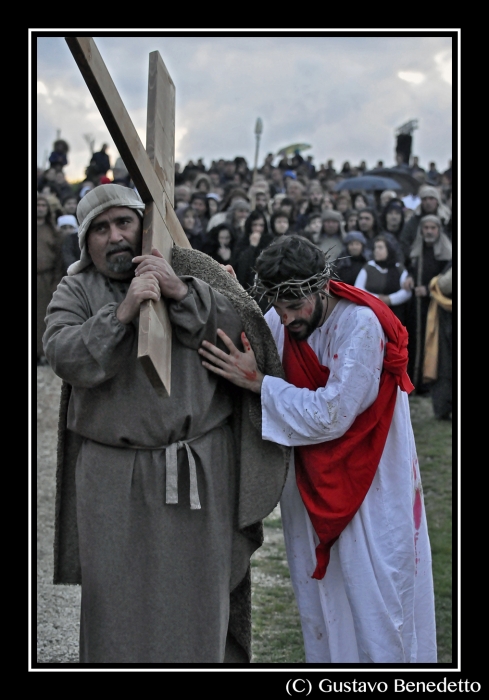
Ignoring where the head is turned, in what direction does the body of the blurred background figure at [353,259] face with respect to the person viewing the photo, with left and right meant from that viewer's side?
facing the viewer

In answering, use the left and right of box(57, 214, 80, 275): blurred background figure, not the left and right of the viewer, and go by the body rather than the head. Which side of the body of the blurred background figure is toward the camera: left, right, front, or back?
front

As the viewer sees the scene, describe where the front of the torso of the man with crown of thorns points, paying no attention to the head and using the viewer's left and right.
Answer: facing the viewer and to the left of the viewer

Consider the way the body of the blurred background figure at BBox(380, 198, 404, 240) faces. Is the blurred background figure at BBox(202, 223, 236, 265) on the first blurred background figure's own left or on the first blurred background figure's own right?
on the first blurred background figure's own right

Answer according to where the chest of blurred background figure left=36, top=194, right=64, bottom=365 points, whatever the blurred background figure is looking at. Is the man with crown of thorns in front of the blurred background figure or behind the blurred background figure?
in front

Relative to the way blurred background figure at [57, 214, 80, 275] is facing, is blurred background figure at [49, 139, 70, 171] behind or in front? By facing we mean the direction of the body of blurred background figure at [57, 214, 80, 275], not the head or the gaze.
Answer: behind

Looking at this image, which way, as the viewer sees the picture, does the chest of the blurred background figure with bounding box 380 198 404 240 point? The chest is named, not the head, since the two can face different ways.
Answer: toward the camera

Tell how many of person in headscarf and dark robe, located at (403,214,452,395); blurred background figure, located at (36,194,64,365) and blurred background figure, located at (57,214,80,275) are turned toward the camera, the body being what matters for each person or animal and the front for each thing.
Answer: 3

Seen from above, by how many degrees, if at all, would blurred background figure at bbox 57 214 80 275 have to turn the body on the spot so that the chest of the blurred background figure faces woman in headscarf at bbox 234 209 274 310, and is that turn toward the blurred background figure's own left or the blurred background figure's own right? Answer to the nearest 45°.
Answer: approximately 45° to the blurred background figure's own left

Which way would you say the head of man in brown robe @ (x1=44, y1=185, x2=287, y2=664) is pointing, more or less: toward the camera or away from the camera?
toward the camera

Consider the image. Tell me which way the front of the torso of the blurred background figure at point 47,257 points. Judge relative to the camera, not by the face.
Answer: toward the camera

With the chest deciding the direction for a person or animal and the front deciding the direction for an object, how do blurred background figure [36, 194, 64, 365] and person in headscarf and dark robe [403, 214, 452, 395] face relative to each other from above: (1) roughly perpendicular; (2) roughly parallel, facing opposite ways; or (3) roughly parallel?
roughly parallel

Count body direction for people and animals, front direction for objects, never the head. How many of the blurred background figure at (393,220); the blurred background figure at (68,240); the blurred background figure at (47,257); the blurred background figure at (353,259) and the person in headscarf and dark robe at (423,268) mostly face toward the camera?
5

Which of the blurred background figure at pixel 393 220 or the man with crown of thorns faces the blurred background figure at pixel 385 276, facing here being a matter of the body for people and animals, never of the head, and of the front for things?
the blurred background figure at pixel 393 220

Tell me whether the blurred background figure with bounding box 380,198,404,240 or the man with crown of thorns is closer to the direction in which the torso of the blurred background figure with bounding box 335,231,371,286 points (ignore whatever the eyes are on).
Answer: the man with crown of thorns

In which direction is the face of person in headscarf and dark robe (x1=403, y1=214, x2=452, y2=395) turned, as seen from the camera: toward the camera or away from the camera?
toward the camera

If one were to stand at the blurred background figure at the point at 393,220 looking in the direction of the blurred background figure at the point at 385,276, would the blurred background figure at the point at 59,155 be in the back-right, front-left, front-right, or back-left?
back-right

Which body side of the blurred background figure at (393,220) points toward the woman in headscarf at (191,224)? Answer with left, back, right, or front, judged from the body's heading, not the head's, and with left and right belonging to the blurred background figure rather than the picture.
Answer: right

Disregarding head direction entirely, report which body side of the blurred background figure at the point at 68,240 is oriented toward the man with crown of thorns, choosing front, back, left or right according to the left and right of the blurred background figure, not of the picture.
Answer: front
